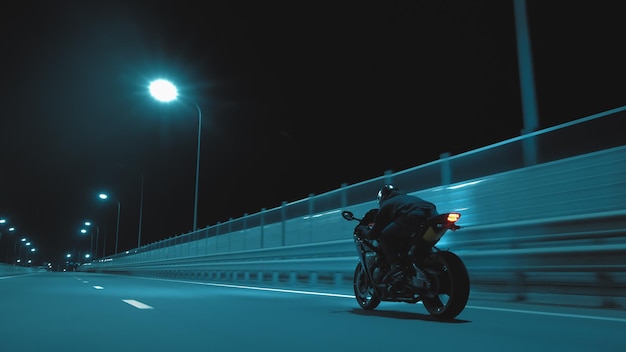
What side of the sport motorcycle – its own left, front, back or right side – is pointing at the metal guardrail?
right

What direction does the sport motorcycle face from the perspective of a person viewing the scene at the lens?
facing away from the viewer and to the left of the viewer
